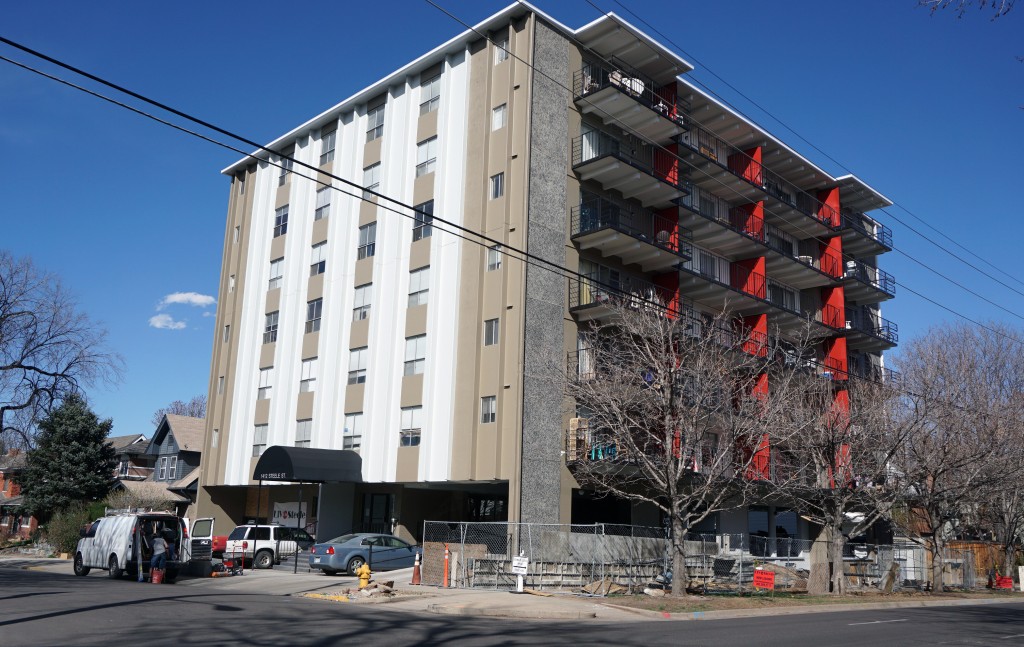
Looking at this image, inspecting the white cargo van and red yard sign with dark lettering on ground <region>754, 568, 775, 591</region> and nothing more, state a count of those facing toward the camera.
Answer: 1

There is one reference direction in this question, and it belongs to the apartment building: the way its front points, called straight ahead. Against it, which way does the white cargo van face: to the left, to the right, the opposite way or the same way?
to the right

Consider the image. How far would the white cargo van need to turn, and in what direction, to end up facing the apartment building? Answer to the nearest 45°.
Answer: approximately 135° to its right

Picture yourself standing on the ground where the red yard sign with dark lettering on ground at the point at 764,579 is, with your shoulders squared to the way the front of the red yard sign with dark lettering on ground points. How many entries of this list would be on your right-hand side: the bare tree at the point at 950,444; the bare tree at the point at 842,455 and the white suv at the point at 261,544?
1

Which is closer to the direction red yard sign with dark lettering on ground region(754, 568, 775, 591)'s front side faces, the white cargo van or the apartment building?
the white cargo van

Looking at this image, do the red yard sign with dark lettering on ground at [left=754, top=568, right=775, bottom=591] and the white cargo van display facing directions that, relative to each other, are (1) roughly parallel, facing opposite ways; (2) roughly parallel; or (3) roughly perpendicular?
roughly perpendicular

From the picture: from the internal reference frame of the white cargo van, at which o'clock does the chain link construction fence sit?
The chain link construction fence is roughly at 5 o'clock from the white cargo van.

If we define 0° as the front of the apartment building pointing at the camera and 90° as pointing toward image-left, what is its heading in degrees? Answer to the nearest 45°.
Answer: approximately 45°

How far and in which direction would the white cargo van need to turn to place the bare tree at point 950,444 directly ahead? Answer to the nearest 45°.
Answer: approximately 135° to its right

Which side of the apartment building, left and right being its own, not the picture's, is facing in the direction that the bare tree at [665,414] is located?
left
